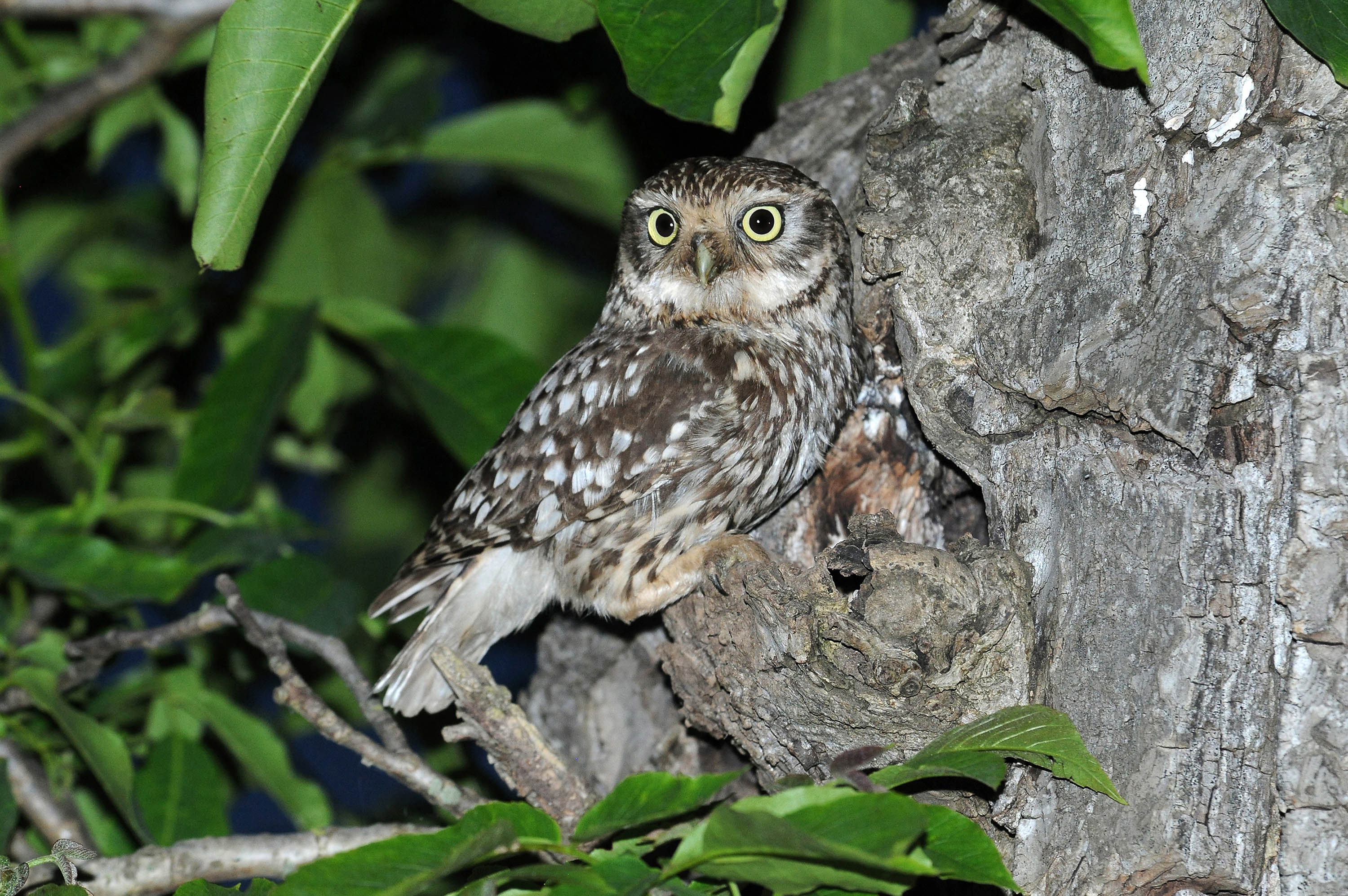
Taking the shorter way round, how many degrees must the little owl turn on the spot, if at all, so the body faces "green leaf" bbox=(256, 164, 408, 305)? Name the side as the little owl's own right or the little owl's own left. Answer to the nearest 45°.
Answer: approximately 135° to the little owl's own left

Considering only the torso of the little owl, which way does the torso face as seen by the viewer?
to the viewer's right

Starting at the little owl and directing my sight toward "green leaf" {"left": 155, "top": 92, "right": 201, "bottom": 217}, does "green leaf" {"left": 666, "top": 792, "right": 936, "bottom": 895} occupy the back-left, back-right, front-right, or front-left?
back-left
